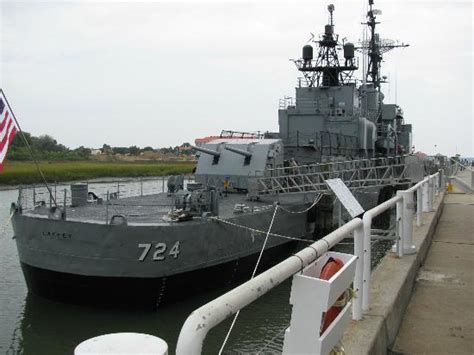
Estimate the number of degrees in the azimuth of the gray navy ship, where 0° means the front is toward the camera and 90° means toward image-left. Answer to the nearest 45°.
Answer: approximately 225°

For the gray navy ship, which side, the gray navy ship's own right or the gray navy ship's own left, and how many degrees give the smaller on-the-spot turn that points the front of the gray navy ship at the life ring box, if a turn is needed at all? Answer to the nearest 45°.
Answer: approximately 135° to the gray navy ship's own right

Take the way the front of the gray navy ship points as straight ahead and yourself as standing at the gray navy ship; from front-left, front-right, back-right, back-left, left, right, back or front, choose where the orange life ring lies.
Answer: back-right

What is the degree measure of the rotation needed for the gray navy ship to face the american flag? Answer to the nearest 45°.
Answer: approximately 180°
